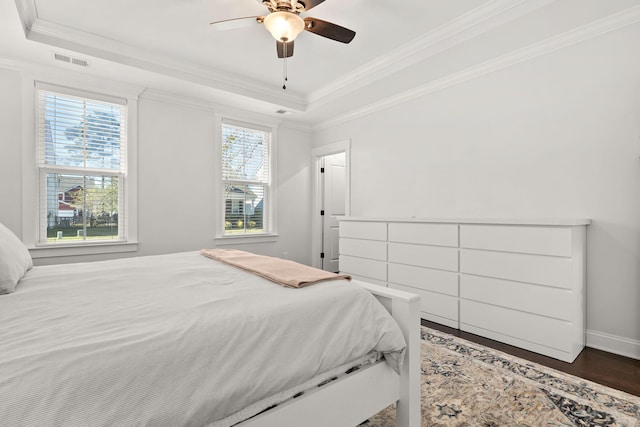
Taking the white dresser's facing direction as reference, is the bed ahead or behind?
ahead

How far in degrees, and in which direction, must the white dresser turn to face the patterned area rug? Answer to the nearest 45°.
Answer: approximately 45° to its left

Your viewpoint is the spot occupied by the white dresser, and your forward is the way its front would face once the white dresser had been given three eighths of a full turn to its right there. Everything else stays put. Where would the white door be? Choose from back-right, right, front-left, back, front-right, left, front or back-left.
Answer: front-left

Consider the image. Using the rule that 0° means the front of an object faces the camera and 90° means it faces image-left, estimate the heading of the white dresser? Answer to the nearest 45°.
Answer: approximately 45°

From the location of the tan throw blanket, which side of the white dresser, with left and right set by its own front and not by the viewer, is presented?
front
